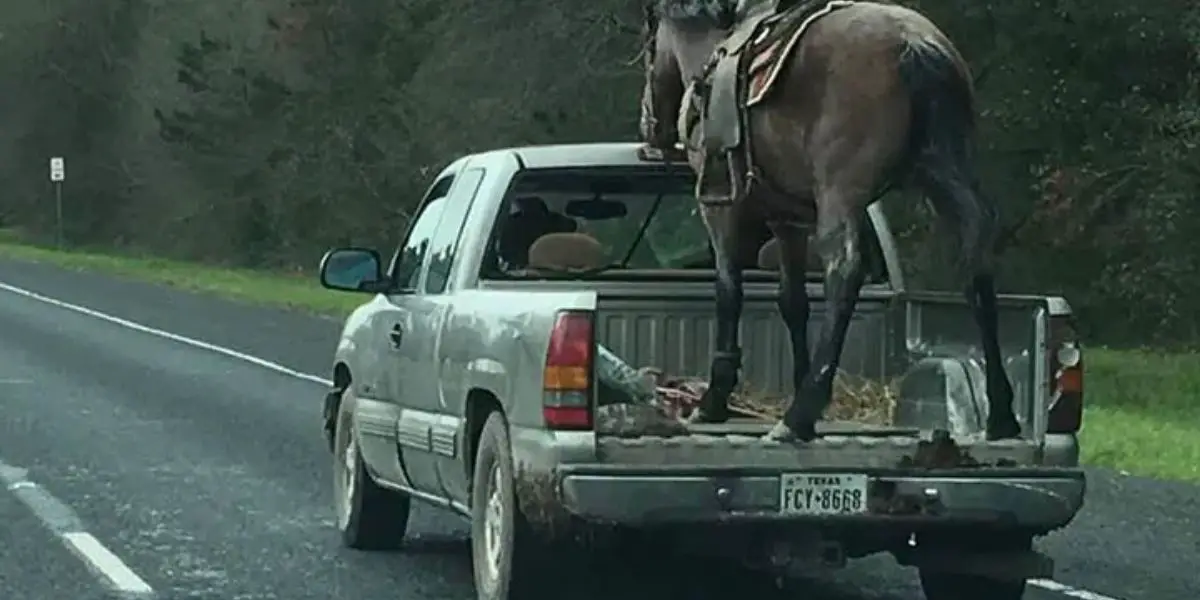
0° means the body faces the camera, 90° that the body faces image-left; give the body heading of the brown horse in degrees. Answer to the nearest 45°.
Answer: approximately 135°

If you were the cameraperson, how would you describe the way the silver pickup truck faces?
facing away from the viewer and to the left of the viewer
